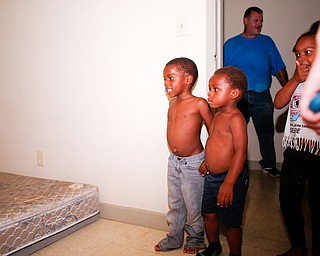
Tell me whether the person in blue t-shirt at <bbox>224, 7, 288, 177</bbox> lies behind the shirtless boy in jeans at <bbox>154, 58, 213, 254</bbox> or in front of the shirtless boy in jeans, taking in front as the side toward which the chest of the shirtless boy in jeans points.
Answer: behind

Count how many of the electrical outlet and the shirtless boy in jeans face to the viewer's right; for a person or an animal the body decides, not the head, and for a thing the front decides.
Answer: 0

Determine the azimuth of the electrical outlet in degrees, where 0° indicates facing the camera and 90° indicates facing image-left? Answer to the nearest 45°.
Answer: approximately 0°

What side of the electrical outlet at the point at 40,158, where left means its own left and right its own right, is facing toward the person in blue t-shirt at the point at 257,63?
left

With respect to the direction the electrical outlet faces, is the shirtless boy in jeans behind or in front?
in front

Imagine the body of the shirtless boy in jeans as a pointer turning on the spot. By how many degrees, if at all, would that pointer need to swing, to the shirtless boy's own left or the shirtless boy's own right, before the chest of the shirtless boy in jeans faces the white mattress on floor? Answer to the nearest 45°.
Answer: approximately 45° to the shirtless boy's own right

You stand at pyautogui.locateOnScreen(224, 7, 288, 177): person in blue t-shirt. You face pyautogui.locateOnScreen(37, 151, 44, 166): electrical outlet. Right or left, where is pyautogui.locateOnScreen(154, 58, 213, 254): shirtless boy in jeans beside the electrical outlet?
left

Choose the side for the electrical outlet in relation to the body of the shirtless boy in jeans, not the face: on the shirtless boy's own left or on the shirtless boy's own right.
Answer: on the shirtless boy's own right

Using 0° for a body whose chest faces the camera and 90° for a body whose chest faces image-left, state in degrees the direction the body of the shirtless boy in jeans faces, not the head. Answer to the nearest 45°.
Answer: approximately 45°
